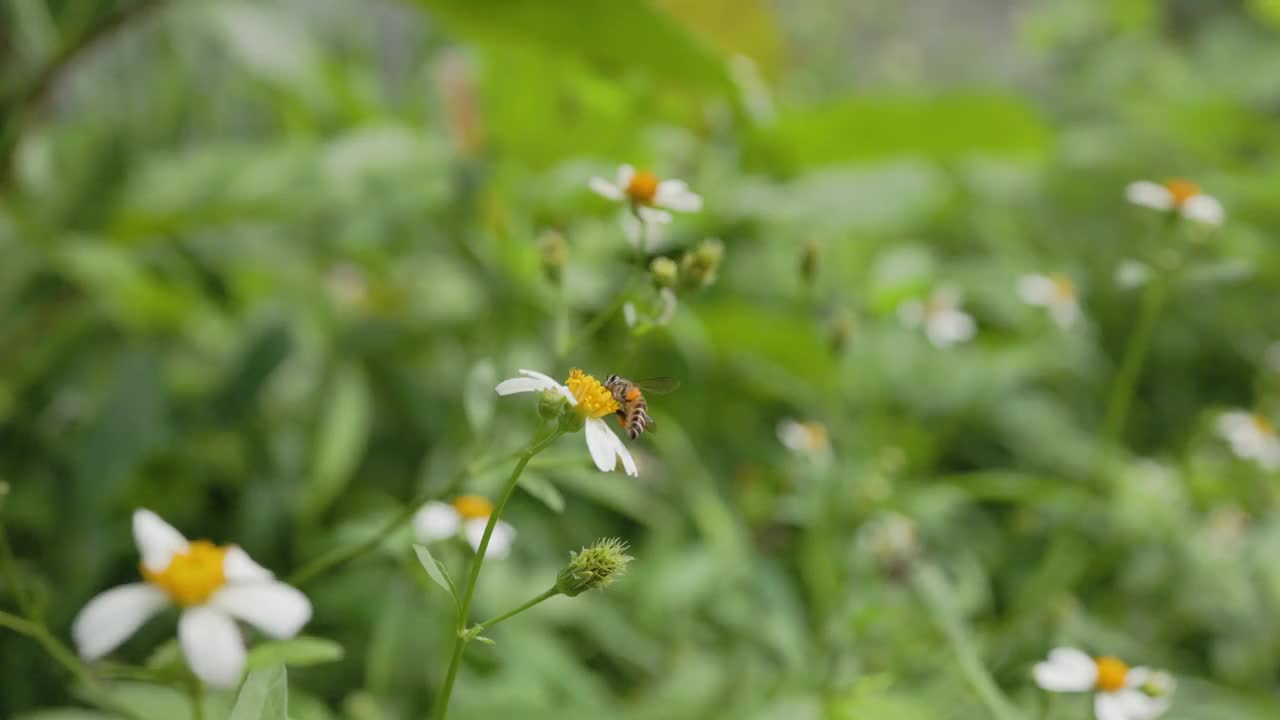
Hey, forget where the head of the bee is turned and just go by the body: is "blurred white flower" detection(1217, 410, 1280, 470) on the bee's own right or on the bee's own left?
on the bee's own right

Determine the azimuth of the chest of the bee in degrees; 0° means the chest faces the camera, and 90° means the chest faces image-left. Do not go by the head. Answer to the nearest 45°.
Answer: approximately 90°
